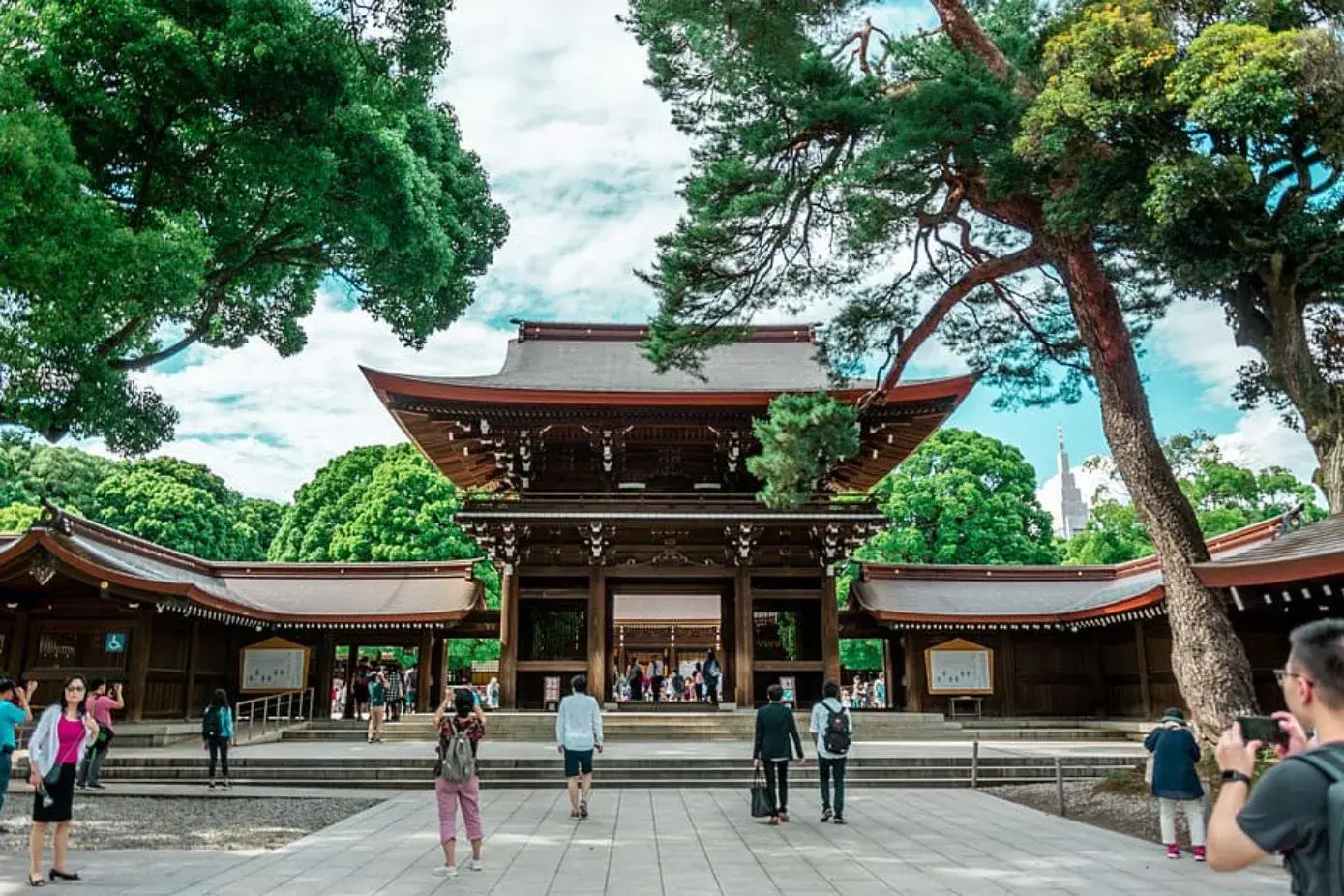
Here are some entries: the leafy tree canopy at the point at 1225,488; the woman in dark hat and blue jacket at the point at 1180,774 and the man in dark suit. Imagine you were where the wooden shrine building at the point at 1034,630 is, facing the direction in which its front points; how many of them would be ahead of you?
2

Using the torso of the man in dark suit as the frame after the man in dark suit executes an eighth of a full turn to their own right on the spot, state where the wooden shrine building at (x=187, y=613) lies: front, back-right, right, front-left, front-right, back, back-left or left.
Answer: left

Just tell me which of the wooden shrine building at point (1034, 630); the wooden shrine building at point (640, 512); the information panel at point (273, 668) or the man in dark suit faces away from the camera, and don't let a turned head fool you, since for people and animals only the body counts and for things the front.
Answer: the man in dark suit

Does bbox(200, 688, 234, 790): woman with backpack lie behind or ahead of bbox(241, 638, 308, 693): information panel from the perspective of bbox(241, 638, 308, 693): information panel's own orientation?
ahead

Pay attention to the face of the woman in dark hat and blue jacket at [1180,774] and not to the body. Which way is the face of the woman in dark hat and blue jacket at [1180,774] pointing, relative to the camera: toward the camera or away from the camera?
away from the camera

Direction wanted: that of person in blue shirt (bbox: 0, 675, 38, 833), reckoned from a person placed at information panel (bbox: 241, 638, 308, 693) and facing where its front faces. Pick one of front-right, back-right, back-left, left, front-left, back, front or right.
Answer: front

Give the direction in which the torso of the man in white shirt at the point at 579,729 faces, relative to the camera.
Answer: away from the camera

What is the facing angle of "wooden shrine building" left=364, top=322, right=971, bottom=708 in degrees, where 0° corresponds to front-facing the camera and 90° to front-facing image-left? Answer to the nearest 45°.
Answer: approximately 0°

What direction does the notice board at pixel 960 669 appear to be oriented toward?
toward the camera

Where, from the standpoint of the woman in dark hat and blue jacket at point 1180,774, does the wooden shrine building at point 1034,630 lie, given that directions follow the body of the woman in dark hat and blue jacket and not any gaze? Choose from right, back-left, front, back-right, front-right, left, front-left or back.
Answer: front

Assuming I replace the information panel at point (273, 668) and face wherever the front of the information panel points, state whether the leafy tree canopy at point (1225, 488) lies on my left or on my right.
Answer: on my left

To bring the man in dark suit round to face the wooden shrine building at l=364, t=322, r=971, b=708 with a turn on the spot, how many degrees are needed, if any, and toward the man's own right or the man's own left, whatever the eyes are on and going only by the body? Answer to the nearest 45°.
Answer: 0° — they already face it

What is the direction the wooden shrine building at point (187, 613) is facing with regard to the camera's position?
facing the viewer

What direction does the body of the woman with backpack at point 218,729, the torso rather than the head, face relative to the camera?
away from the camera

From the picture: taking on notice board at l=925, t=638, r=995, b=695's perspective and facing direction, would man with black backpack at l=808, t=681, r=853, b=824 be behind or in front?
in front

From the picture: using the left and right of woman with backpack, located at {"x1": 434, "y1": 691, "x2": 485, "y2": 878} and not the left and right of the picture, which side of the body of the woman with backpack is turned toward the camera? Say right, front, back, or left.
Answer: back

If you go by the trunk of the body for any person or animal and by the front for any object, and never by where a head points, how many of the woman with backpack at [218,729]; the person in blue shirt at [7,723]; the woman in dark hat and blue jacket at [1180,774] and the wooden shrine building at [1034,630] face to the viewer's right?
1

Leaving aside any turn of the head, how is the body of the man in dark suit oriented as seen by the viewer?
away from the camera
